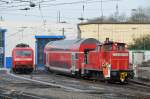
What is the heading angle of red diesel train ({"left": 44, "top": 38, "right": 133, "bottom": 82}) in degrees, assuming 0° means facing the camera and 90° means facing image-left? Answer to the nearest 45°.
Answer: approximately 315°
